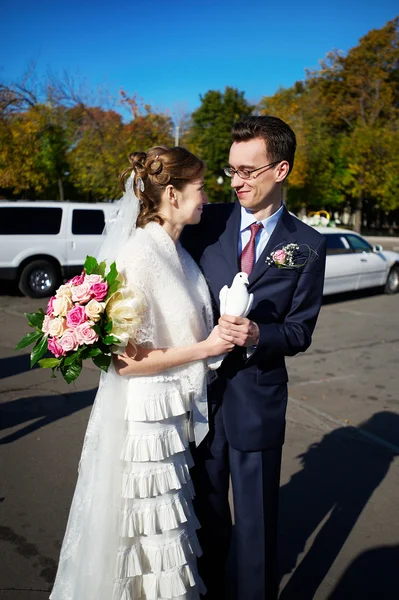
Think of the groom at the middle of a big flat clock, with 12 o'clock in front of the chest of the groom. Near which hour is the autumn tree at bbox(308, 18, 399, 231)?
The autumn tree is roughly at 5 o'clock from the groom.

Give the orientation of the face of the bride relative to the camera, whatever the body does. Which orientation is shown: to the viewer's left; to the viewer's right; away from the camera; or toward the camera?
to the viewer's right

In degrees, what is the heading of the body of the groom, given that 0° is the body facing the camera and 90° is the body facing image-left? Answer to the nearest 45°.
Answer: approximately 45°

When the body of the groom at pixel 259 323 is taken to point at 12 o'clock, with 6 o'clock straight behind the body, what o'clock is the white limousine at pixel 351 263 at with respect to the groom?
The white limousine is roughly at 5 o'clock from the groom.

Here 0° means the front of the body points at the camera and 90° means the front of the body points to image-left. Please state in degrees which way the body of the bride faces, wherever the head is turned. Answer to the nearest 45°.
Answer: approximately 270°
